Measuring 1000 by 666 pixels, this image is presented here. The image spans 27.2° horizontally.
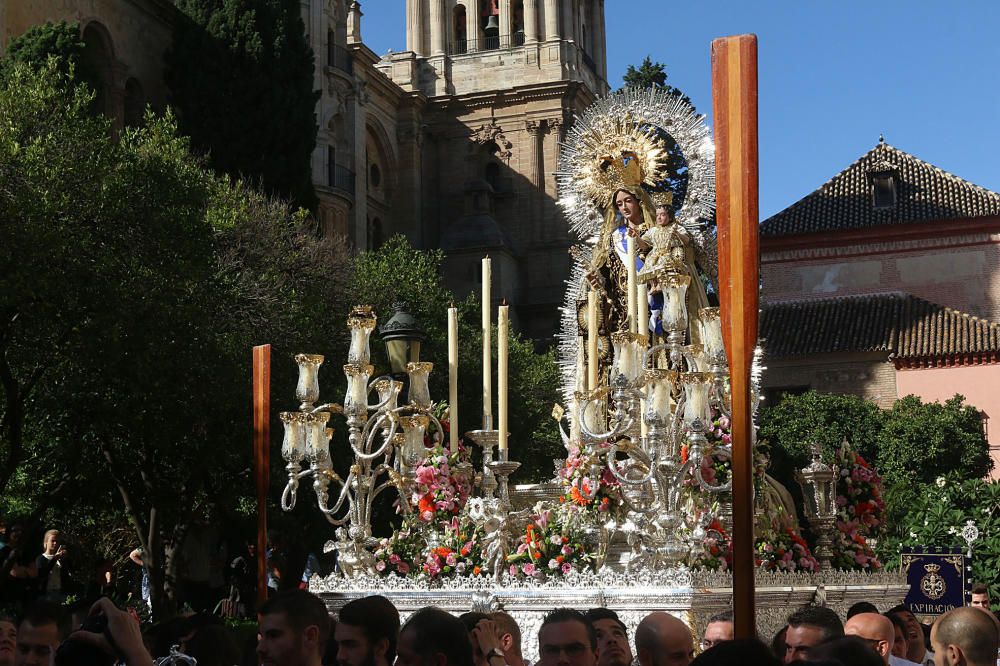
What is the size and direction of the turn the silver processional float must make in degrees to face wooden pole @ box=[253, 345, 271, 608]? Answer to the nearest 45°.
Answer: approximately 45° to its right

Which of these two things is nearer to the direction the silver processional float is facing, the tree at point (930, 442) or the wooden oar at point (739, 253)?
the wooden oar

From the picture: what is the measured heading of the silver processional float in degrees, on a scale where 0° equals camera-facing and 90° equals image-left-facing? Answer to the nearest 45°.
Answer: approximately 45°

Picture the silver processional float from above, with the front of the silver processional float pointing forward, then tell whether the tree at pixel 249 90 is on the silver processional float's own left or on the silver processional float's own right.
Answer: on the silver processional float's own right

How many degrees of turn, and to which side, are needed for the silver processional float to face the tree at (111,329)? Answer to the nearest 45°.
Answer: approximately 90° to its right

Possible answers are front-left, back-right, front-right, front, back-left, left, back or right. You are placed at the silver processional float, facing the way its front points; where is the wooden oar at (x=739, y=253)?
front-left

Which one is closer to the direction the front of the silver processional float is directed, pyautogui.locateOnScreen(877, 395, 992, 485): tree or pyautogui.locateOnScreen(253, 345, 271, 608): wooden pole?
the wooden pole

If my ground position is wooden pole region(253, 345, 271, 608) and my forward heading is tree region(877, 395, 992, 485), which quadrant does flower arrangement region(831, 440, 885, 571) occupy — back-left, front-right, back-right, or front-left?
front-right
